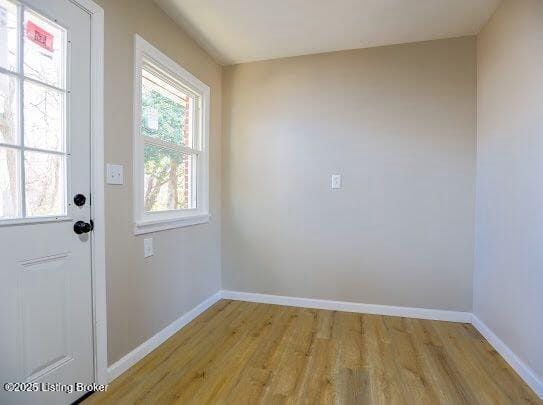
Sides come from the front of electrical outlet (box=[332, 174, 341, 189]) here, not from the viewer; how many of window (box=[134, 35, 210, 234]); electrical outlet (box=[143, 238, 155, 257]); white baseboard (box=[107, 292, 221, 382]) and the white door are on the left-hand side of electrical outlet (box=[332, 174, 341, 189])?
0

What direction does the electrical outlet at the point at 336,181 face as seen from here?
toward the camera

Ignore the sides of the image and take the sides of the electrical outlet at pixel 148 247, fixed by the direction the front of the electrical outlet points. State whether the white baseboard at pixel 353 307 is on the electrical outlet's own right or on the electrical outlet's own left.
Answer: on the electrical outlet's own left

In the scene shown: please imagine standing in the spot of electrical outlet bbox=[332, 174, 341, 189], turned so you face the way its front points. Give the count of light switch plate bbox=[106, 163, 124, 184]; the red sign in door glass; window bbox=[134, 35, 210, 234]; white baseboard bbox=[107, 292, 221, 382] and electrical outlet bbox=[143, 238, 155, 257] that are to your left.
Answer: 0

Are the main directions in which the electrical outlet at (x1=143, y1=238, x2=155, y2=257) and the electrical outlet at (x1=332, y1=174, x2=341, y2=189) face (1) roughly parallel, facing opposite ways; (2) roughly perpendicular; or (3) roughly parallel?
roughly perpendicular

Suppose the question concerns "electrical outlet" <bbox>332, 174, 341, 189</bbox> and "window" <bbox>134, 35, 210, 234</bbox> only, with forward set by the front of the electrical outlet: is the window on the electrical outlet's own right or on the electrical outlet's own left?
on the electrical outlet's own right

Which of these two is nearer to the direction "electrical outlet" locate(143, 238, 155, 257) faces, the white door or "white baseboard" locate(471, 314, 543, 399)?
the white baseboard

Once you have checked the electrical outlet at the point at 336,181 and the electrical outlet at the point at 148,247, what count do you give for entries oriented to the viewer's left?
0

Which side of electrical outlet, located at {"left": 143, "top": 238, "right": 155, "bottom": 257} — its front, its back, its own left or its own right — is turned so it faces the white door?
right

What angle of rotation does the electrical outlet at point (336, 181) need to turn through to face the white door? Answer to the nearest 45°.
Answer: approximately 45° to its right

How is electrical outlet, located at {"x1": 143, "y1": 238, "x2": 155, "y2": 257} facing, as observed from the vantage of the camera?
facing the viewer and to the right of the viewer

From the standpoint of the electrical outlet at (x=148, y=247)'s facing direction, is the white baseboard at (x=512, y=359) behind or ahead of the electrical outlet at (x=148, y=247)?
ahead

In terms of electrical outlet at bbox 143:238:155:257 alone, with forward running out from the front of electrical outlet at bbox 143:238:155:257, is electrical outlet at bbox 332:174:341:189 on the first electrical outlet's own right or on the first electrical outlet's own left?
on the first electrical outlet's own left
